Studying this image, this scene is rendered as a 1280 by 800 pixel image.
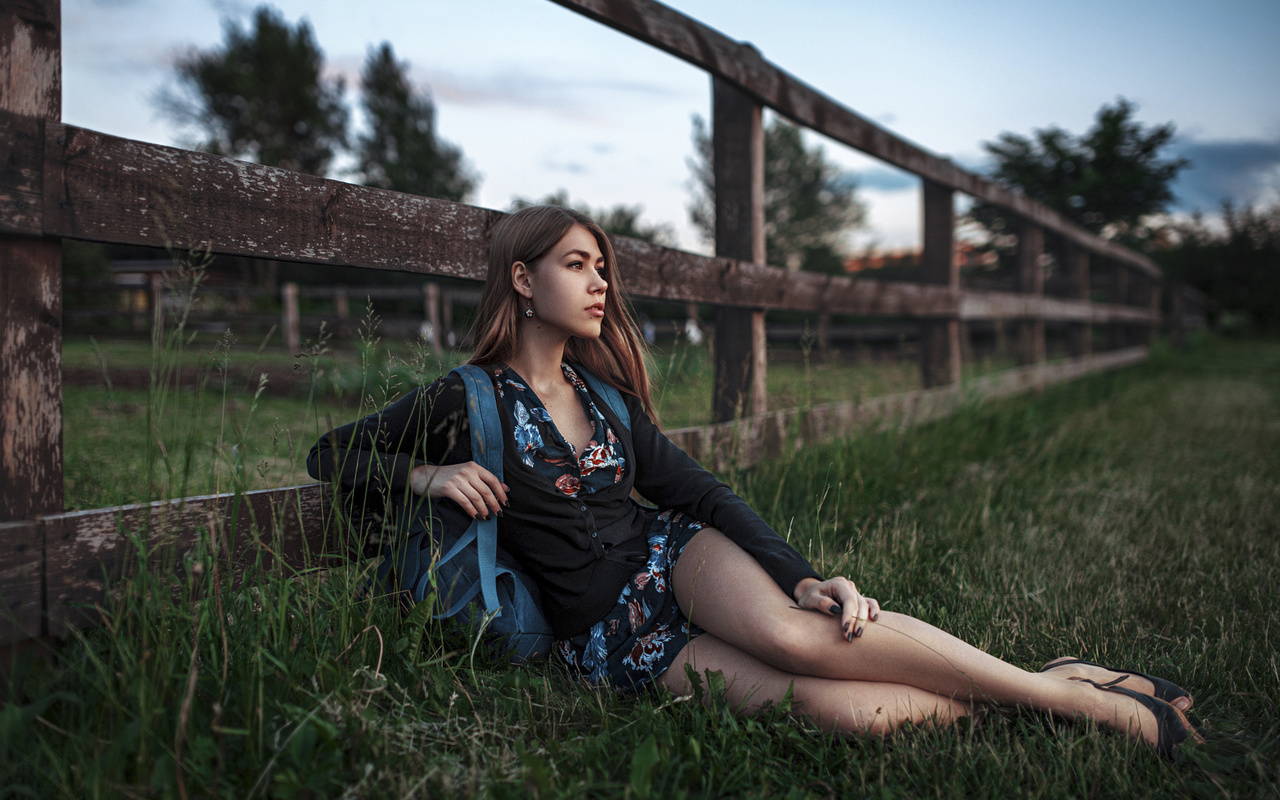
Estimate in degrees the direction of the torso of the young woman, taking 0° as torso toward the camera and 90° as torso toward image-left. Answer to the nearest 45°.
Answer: approximately 315°

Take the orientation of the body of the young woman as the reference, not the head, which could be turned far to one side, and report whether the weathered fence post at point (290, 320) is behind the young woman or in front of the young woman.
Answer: behind

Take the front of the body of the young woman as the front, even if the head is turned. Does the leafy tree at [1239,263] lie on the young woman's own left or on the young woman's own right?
on the young woman's own left

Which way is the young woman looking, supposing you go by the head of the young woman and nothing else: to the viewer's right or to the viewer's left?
to the viewer's right

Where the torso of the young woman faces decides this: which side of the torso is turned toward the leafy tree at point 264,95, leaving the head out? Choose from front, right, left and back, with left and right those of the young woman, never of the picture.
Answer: back

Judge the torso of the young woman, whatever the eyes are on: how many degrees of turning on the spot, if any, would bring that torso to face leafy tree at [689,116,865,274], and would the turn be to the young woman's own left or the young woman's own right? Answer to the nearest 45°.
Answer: approximately 135° to the young woman's own left
